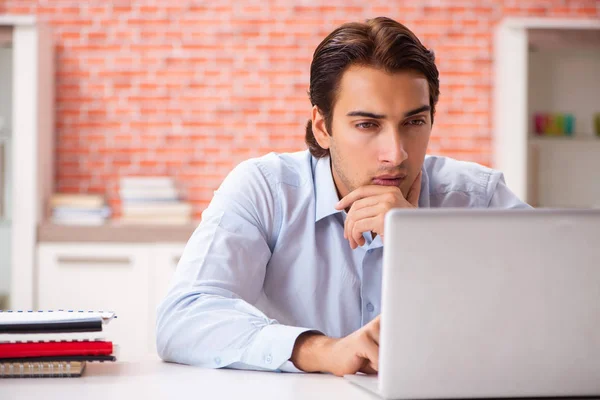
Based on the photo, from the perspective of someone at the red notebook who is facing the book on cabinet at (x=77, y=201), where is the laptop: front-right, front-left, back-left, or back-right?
back-right

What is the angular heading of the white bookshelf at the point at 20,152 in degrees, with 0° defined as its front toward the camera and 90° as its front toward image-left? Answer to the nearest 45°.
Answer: approximately 0°

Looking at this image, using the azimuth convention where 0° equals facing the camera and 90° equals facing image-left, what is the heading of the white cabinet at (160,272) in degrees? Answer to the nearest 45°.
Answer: approximately 0°

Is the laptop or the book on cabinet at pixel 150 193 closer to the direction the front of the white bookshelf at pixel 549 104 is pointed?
the laptop

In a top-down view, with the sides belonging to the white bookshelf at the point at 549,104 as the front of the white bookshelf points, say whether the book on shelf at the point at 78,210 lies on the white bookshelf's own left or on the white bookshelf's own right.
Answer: on the white bookshelf's own right

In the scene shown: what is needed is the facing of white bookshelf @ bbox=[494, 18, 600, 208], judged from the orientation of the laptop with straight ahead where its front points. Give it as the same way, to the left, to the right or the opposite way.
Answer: the opposite way

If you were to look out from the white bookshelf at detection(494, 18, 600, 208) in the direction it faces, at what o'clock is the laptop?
The laptop is roughly at 12 o'clock from the white bookshelf.

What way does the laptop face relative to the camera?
away from the camera

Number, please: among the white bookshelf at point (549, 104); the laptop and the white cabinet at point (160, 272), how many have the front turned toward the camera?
2
